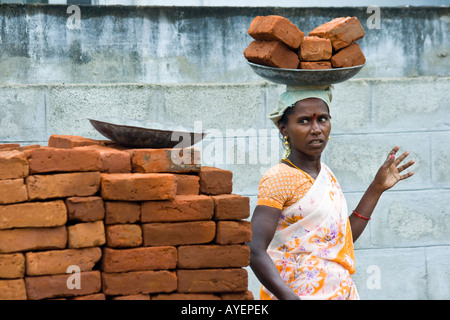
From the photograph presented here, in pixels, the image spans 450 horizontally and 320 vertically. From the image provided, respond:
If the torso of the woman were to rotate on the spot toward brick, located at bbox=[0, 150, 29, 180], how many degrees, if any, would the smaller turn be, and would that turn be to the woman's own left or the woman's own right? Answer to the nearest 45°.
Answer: approximately 90° to the woman's own right

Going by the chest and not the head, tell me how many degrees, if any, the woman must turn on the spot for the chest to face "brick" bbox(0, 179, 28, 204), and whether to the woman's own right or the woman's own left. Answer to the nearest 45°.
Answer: approximately 90° to the woman's own right

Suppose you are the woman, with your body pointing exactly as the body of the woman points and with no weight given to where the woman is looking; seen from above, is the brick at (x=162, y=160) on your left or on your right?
on your right

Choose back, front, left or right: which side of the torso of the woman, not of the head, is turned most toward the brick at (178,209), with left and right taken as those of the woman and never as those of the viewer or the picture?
right

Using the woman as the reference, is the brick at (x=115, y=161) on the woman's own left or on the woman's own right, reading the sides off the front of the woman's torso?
on the woman's own right

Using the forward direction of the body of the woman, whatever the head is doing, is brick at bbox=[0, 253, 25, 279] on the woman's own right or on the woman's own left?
on the woman's own right

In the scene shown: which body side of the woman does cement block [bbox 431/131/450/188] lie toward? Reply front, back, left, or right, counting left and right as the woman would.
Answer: left

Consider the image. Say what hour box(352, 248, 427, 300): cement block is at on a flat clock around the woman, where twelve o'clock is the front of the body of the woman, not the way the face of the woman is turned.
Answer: The cement block is roughly at 8 o'clock from the woman.

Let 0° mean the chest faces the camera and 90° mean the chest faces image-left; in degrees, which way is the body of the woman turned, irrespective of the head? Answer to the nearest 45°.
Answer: approximately 315°

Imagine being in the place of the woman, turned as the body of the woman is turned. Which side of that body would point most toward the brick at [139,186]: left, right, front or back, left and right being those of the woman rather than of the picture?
right

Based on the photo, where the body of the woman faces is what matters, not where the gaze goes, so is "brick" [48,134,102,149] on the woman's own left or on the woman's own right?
on the woman's own right
